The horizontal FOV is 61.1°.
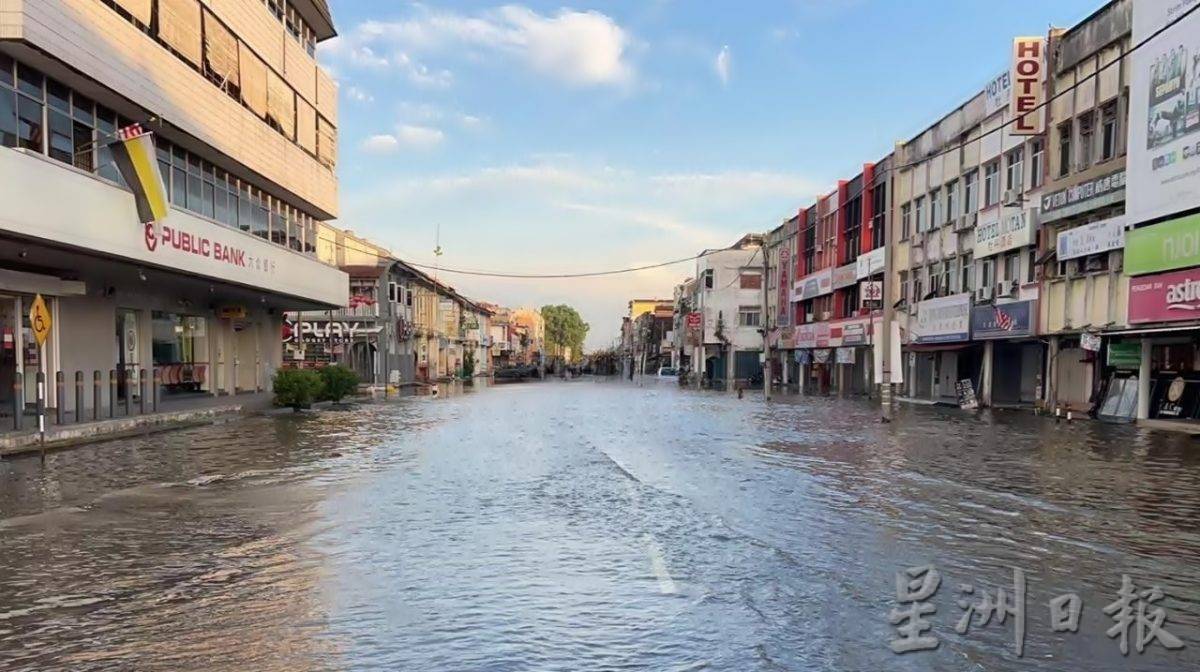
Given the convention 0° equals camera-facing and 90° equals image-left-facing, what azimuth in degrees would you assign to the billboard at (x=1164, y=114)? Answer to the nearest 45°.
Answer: approximately 45°

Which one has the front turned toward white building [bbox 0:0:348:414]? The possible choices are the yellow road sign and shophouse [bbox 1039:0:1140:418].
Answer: the shophouse

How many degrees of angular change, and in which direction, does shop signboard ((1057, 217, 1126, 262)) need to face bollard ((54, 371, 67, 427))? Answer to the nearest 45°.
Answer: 0° — it already faces it

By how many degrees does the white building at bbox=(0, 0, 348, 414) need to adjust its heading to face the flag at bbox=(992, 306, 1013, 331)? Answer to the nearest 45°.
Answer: approximately 45° to its left

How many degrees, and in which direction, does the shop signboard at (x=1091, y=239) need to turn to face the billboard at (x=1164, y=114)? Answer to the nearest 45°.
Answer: approximately 45° to its left

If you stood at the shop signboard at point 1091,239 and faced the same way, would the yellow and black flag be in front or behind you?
in front

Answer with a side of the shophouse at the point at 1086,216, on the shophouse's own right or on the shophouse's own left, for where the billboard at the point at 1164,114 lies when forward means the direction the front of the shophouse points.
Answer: on the shophouse's own left

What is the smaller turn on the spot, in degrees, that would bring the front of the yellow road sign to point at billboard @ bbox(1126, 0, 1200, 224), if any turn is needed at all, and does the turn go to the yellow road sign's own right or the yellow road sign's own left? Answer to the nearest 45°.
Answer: approximately 45° to the yellow road sign's own left
